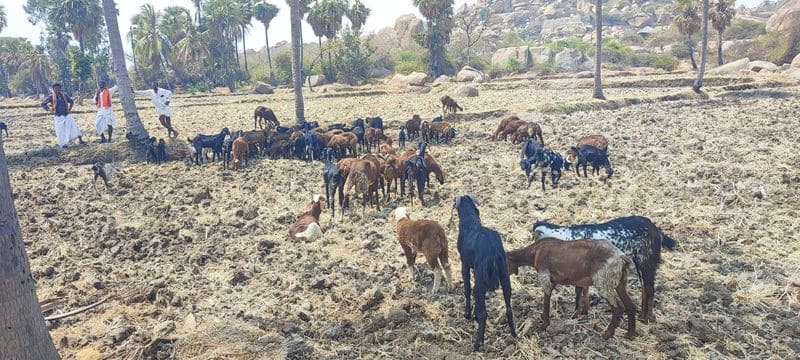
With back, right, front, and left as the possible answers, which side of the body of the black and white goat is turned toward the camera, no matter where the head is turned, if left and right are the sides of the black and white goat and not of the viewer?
left

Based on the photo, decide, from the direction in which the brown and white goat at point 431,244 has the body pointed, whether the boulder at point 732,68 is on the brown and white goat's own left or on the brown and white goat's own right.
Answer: on the brown and white goat's own right

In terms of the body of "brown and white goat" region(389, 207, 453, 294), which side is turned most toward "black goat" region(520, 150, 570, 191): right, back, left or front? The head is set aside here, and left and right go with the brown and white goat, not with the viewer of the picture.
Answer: right

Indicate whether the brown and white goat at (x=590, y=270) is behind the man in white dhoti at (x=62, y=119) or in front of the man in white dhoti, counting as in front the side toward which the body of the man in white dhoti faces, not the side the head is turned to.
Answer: in front

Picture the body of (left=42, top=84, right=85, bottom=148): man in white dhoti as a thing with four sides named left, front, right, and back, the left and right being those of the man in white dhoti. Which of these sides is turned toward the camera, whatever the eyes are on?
front

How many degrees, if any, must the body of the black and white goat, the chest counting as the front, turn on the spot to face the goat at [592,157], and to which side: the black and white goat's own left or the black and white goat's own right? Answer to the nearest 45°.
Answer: approximately 90° to the black and white goat's own right

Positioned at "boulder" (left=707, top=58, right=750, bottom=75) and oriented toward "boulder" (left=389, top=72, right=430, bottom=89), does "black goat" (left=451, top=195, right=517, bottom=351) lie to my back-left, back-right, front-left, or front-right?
front-left

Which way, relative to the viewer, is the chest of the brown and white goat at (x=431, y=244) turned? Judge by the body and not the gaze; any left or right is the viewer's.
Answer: facing away from the viewer and to the left of the viewer

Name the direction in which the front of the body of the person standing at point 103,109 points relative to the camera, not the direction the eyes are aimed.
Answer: toward the camera
